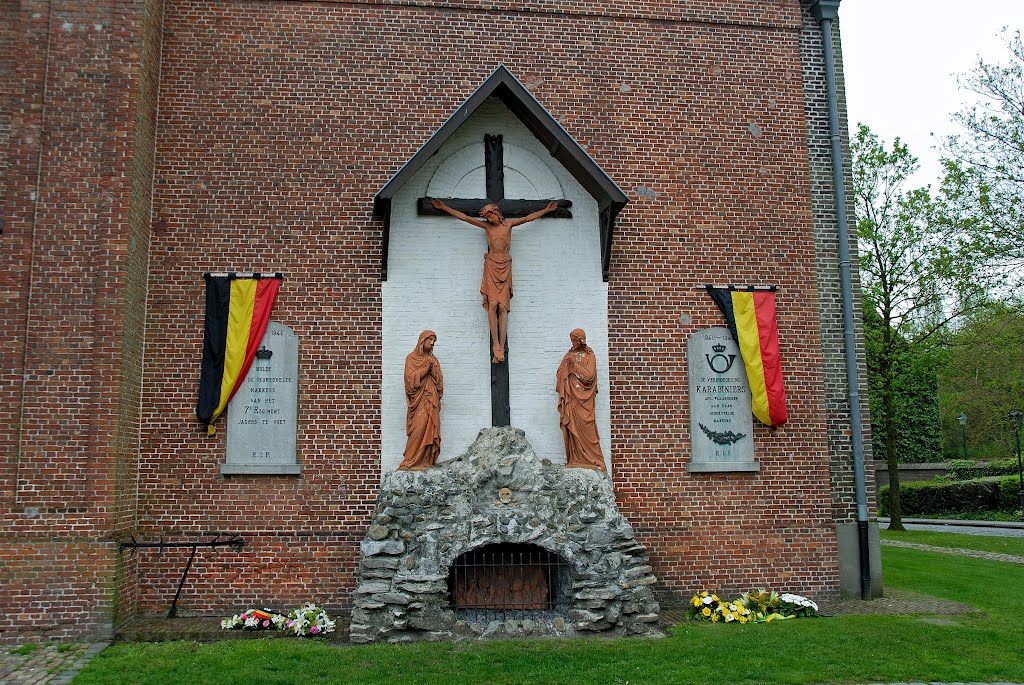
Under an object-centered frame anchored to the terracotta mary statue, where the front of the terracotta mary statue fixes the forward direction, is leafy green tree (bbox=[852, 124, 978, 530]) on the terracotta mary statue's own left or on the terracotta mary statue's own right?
on the terracotta mary statue's own left

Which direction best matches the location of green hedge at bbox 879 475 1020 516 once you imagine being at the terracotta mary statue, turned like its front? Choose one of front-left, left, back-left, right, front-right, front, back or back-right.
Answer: left

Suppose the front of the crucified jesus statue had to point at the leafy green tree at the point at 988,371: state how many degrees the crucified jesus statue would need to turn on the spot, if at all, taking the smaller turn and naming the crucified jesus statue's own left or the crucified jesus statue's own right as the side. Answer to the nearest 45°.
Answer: approximately 135° to the crucified jesus statue's own left

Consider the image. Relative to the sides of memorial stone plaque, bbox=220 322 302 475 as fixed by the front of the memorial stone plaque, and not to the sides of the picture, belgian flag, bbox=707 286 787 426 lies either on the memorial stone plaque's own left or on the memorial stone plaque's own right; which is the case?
on the memorial stone plaque's own left

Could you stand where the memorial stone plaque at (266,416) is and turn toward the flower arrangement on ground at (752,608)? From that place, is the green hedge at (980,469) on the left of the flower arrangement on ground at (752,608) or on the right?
left

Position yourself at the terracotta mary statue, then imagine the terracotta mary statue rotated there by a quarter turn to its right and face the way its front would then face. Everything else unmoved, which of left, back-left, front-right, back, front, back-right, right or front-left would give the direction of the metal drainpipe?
back-left

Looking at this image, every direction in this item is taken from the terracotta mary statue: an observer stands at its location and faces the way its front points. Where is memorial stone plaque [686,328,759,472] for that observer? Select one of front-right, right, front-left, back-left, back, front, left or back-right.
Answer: front-left

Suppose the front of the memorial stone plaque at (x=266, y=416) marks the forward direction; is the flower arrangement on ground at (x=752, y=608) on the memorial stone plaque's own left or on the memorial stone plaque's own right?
on the memorial stone plaque's own left

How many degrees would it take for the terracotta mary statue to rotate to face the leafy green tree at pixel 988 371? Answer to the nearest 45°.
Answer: approximately 90° to its left

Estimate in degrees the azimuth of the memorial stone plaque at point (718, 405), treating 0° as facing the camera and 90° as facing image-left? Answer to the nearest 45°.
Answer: approximately 0°
